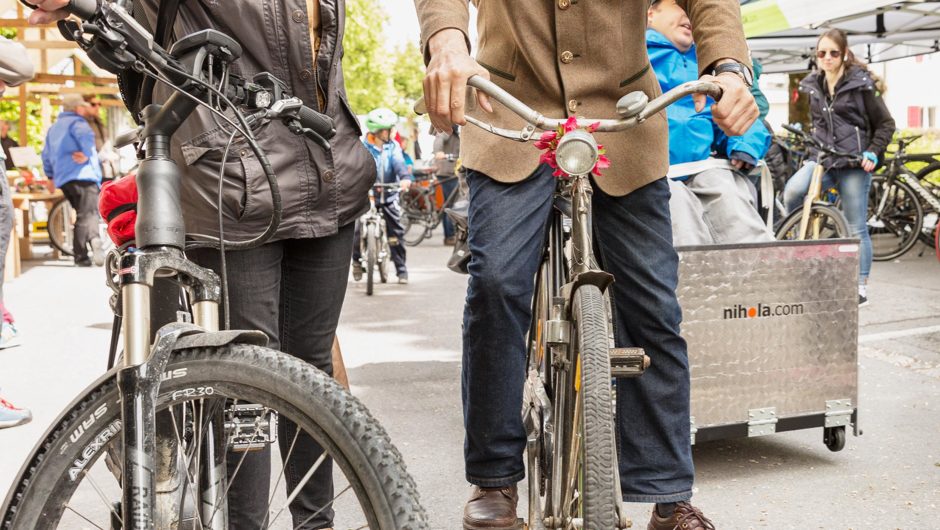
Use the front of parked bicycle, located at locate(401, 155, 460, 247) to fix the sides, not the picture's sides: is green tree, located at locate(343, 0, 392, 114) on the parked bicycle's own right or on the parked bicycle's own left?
on the parked bicycle's own right

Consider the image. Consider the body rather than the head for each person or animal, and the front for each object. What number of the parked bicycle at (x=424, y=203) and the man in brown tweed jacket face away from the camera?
0

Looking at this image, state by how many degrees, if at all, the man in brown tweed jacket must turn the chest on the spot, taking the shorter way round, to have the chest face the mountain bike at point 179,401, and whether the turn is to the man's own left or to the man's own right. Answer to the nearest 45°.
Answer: approximately 45° to the man's own right

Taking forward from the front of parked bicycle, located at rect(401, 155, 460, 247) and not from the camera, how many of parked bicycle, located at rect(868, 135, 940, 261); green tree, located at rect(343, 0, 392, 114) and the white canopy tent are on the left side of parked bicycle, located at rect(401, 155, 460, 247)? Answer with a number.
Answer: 2

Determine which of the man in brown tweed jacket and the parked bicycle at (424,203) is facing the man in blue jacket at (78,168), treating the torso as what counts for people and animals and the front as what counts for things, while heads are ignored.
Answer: the parked bicycle

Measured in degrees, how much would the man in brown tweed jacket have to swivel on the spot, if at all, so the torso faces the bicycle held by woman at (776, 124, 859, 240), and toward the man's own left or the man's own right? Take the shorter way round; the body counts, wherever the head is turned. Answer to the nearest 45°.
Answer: approximately 180°

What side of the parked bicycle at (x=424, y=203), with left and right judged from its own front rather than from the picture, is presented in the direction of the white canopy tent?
front

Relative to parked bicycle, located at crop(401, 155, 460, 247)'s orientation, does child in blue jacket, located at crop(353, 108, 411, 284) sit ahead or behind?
ahead

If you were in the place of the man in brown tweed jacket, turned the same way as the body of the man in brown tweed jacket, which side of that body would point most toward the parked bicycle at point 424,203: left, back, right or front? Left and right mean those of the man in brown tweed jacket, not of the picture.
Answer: back

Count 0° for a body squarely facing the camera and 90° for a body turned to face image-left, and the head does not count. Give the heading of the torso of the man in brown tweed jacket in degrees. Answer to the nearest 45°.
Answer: approximately 0°
